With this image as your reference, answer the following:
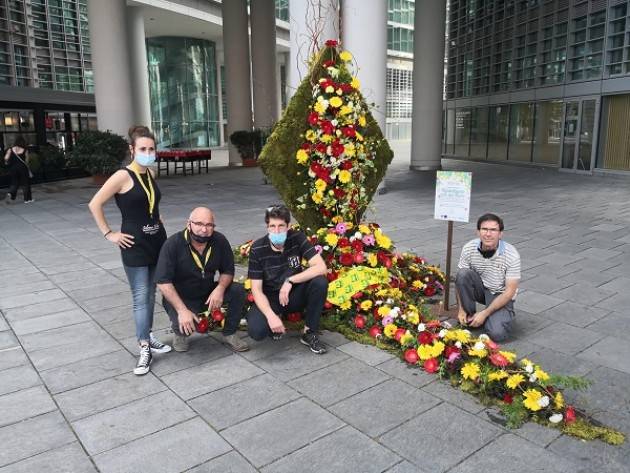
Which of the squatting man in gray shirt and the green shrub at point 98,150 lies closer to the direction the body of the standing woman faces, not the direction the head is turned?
the squatting man in gray shirt

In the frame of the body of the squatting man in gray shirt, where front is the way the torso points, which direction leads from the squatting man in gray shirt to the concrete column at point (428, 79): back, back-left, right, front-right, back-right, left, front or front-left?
back

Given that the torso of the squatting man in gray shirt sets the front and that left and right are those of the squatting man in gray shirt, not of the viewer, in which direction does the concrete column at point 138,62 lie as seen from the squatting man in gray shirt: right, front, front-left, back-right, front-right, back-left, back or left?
back-right

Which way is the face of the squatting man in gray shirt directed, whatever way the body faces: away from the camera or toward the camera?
toward the camera

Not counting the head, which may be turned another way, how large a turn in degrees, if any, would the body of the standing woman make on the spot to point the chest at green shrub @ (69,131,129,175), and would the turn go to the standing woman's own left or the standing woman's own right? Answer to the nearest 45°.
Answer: approximately 135° to the standing woman's own left

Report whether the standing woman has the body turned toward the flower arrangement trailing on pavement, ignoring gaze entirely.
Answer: no

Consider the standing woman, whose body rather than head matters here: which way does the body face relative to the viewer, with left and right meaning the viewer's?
facing the viewer and to the right of the viewer

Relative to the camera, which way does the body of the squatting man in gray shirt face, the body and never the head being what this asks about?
toward the camera

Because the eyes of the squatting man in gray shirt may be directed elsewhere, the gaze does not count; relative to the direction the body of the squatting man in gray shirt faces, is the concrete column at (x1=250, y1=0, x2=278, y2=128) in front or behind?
behind

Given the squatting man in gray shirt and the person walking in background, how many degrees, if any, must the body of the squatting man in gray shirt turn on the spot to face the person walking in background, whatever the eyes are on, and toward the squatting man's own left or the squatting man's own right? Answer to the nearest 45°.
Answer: approximately 135° to the squatting man's own right

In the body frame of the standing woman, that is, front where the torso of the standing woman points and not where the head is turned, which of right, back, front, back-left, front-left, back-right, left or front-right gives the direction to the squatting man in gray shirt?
front-left

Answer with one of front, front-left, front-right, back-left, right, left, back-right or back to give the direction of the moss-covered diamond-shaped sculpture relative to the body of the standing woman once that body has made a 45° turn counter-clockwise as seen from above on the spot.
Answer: front-left

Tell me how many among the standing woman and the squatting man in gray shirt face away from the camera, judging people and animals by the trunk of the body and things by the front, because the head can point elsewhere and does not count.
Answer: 0
